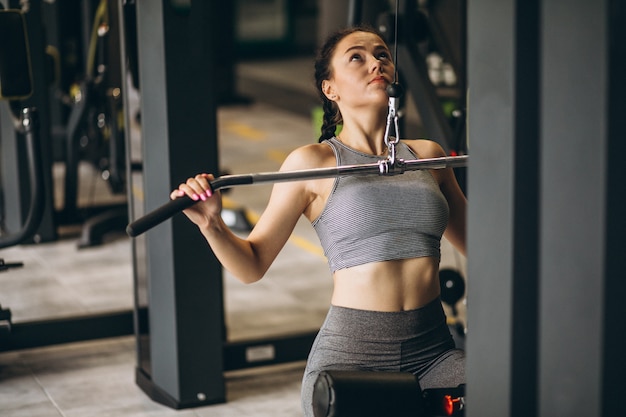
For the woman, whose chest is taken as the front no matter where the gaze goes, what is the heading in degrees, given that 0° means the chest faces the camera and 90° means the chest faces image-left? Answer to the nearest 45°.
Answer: approximately 315°

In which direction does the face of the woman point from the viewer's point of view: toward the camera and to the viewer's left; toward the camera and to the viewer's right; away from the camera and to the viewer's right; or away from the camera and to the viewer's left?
toward the camera and to the viewer's right
